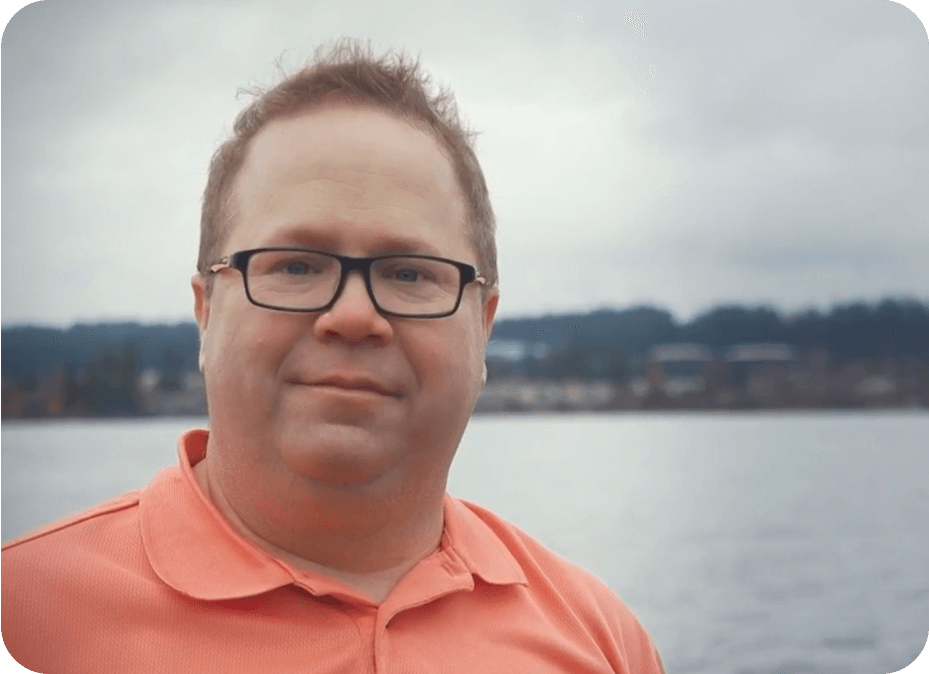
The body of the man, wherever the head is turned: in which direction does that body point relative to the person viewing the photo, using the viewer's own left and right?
facing the viewer
